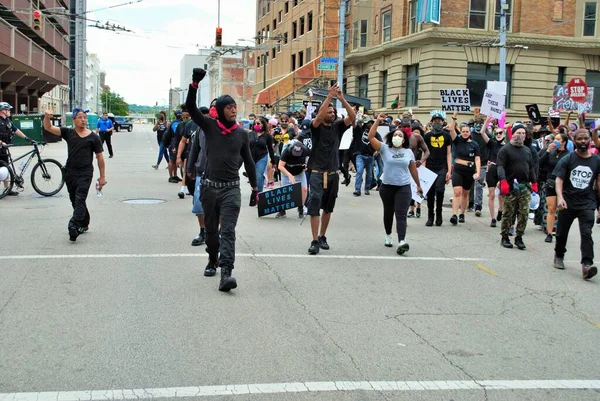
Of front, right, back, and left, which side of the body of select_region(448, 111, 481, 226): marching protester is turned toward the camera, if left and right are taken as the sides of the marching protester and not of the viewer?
front

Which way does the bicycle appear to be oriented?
to the viewer's right

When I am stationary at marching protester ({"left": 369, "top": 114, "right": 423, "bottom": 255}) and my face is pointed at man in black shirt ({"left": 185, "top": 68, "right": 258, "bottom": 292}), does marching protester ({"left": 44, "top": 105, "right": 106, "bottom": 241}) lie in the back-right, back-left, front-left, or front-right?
front-right

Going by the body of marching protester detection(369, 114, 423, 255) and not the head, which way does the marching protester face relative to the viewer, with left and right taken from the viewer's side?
facing the viewer

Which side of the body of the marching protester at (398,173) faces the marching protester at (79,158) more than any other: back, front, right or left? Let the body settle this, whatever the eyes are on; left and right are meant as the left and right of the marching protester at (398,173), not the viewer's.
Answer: right

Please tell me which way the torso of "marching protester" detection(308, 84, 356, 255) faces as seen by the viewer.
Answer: toward the camera

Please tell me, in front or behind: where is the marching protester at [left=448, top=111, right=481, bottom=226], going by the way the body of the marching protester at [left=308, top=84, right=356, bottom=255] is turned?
behind

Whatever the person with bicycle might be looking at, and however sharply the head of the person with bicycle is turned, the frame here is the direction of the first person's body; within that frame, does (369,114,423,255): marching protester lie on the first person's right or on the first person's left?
on the first person's right

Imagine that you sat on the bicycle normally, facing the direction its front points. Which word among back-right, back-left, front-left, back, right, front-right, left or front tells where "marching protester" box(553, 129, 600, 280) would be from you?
front-right

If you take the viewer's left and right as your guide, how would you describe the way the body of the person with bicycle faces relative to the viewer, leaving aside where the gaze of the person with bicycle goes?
facing to the right of the viewer

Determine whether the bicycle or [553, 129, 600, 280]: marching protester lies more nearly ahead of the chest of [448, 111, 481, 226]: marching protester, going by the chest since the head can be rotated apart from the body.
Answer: the marching protester

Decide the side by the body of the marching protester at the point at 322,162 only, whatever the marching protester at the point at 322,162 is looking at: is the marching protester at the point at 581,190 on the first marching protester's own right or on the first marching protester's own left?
on the first marching protester's own left
